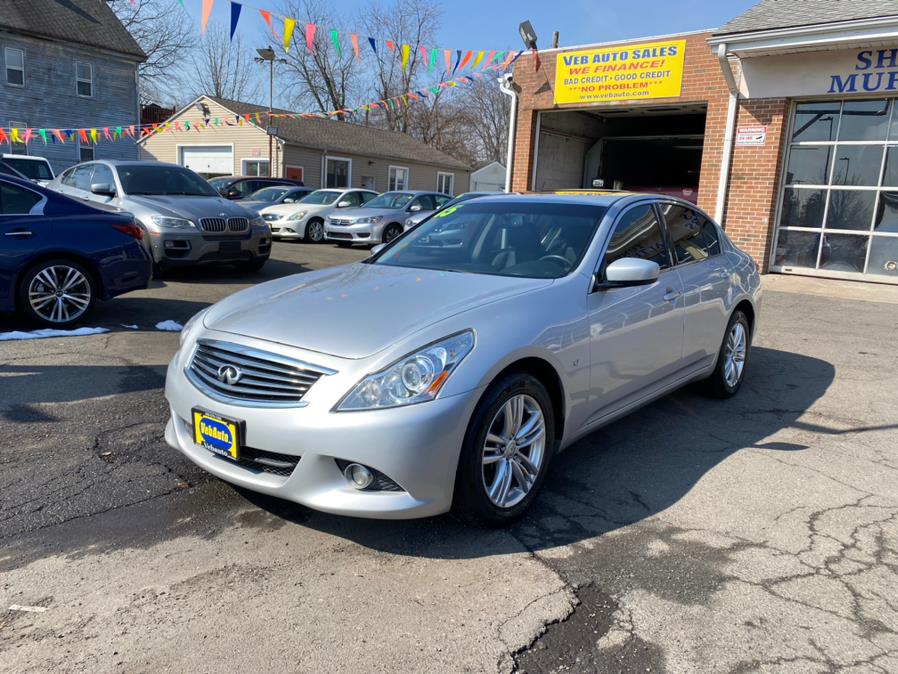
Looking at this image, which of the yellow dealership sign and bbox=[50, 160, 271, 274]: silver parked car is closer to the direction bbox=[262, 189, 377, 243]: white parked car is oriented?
the silver parked car

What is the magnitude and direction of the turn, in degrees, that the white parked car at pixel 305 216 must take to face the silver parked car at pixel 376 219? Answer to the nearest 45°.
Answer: approximately 135° to its left

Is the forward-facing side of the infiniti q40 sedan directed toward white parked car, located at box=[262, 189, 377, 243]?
no

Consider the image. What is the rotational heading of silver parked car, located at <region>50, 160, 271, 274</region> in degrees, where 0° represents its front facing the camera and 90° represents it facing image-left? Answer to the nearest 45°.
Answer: approximately 315°

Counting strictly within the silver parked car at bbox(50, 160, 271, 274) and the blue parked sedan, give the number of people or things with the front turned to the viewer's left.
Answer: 1

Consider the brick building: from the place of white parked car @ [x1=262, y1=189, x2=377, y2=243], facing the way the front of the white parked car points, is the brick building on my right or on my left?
on my left

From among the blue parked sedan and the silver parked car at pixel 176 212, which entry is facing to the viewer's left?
the blue parked sedan

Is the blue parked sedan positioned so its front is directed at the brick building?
no

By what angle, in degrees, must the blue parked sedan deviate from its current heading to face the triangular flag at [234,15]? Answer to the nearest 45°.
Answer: approximately 135° to its right

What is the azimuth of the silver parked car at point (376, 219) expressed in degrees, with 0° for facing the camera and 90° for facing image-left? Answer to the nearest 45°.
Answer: approximately 45°

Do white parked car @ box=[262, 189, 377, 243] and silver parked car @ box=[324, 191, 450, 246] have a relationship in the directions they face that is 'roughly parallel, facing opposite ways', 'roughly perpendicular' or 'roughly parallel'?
roughly parallel

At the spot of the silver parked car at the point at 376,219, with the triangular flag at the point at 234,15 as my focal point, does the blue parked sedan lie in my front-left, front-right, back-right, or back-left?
front-left

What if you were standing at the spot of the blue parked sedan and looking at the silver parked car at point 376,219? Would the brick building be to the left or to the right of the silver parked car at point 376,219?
right

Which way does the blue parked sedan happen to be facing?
to the viewer's left

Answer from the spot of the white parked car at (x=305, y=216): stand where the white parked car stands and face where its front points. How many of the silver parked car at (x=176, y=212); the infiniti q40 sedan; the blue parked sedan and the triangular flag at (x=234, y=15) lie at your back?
0

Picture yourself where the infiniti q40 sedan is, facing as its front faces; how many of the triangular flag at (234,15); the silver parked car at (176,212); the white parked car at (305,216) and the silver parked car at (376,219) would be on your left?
0

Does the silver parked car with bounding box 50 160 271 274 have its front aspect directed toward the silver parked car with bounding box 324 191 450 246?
no
